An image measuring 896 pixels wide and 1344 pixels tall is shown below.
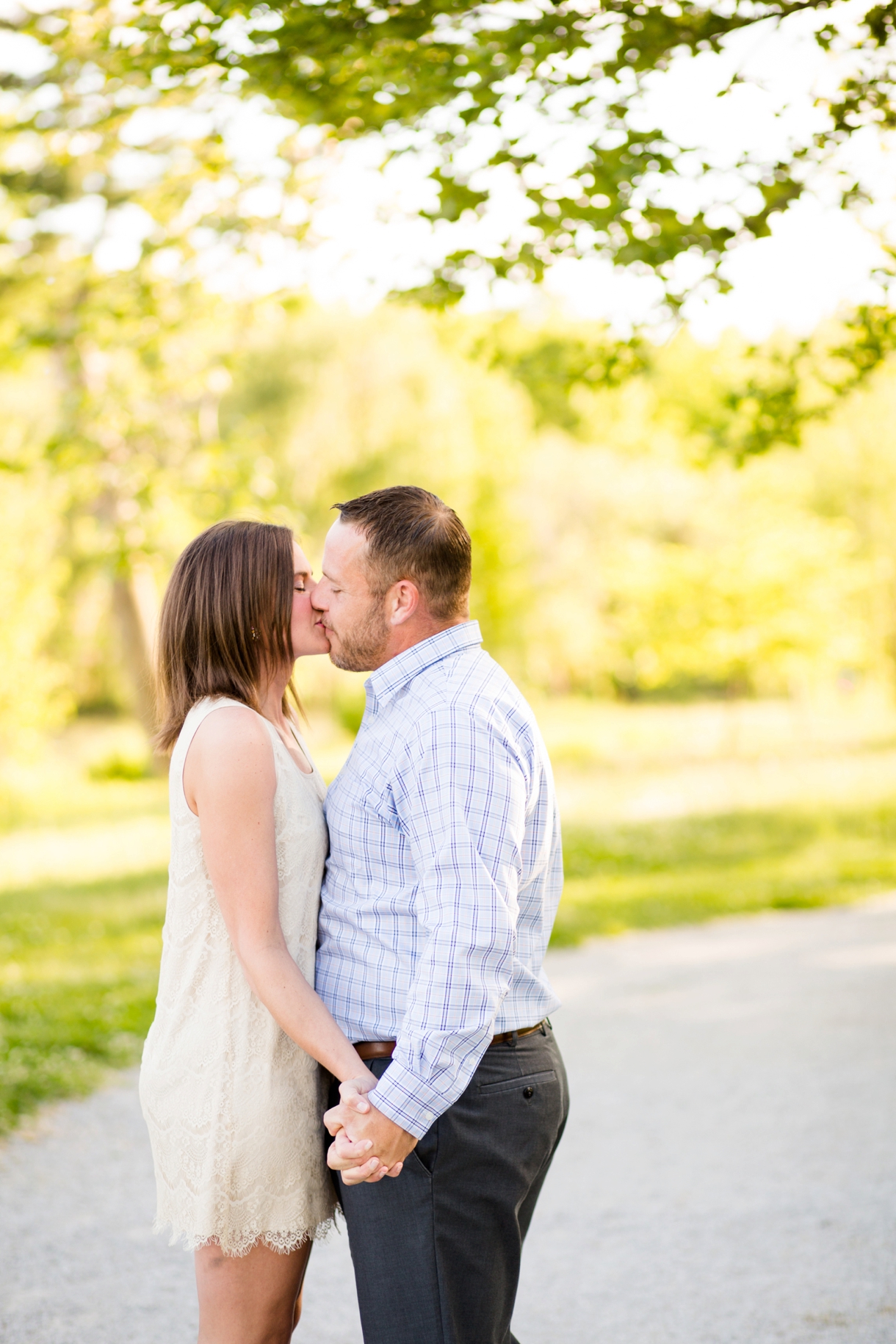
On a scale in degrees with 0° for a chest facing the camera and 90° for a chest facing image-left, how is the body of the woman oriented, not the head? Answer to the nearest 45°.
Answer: approximately 270°

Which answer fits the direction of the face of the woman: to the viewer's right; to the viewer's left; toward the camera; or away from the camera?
to the viewer's right

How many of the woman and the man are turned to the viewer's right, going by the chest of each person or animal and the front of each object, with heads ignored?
1

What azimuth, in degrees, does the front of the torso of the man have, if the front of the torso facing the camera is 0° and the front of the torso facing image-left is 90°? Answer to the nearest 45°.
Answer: approximately 90°

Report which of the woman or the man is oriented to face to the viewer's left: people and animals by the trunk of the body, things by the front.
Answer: the man

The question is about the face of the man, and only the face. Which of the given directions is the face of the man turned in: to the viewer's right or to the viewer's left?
to the viewer's left

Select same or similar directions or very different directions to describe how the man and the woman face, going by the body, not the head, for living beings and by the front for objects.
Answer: very different directions
